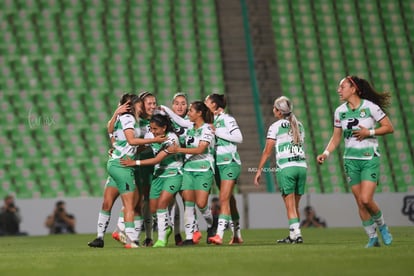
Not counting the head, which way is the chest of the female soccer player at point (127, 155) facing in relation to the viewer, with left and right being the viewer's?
facing to the right of the viewer

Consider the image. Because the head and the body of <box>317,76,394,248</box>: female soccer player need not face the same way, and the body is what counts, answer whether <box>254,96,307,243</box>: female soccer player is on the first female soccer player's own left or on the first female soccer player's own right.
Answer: on the first female soccer player's own right

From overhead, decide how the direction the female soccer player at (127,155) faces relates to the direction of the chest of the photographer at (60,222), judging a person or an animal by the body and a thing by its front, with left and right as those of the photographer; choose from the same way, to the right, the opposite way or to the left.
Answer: to the left

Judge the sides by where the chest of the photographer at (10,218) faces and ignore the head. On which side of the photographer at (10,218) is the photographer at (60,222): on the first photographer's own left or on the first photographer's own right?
on the first photographer's own left

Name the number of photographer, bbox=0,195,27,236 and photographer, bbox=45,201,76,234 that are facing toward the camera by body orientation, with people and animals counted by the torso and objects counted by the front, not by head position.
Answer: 2

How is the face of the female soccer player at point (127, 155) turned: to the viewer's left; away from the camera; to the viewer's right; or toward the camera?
to the viewer's right

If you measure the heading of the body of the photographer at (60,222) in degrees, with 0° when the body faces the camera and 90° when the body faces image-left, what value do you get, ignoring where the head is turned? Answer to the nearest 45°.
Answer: approximately 0°

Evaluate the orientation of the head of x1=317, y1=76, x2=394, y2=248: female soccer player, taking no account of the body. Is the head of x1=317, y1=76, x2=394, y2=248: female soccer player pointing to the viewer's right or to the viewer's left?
to the viewer's left

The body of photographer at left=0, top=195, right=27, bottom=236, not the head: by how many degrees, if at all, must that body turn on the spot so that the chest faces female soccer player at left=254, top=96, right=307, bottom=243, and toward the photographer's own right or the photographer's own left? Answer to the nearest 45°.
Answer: approximately 45° to the photographer's own left

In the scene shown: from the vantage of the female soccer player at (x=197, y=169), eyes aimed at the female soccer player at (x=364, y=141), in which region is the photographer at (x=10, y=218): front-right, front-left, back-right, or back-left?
back-left
